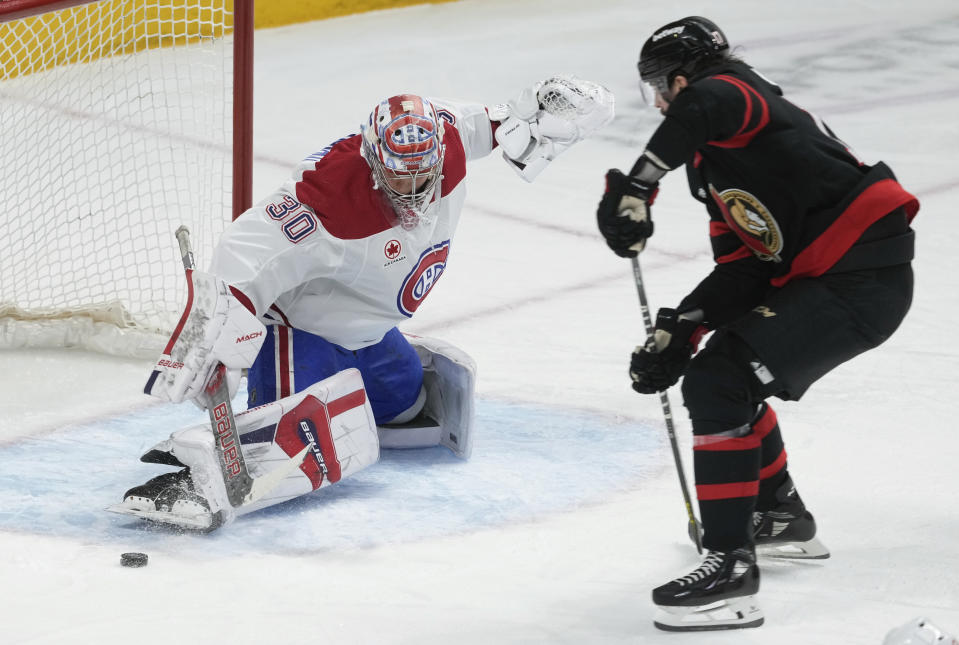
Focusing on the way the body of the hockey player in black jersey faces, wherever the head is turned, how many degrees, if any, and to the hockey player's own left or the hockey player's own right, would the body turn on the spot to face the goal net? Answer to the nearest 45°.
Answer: approximately 45° to the hockey player's own right

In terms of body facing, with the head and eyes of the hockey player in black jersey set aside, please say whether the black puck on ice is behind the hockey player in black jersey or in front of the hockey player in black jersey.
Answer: in front

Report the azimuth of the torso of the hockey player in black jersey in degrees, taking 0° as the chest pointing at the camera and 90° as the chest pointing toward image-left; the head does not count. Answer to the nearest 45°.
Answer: approximately 90°

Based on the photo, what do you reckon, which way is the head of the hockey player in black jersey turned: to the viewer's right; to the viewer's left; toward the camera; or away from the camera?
to the viewer's left

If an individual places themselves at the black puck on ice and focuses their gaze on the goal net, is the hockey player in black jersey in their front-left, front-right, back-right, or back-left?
back-right

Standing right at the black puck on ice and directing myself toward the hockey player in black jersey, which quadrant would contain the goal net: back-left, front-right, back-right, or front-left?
back-left
